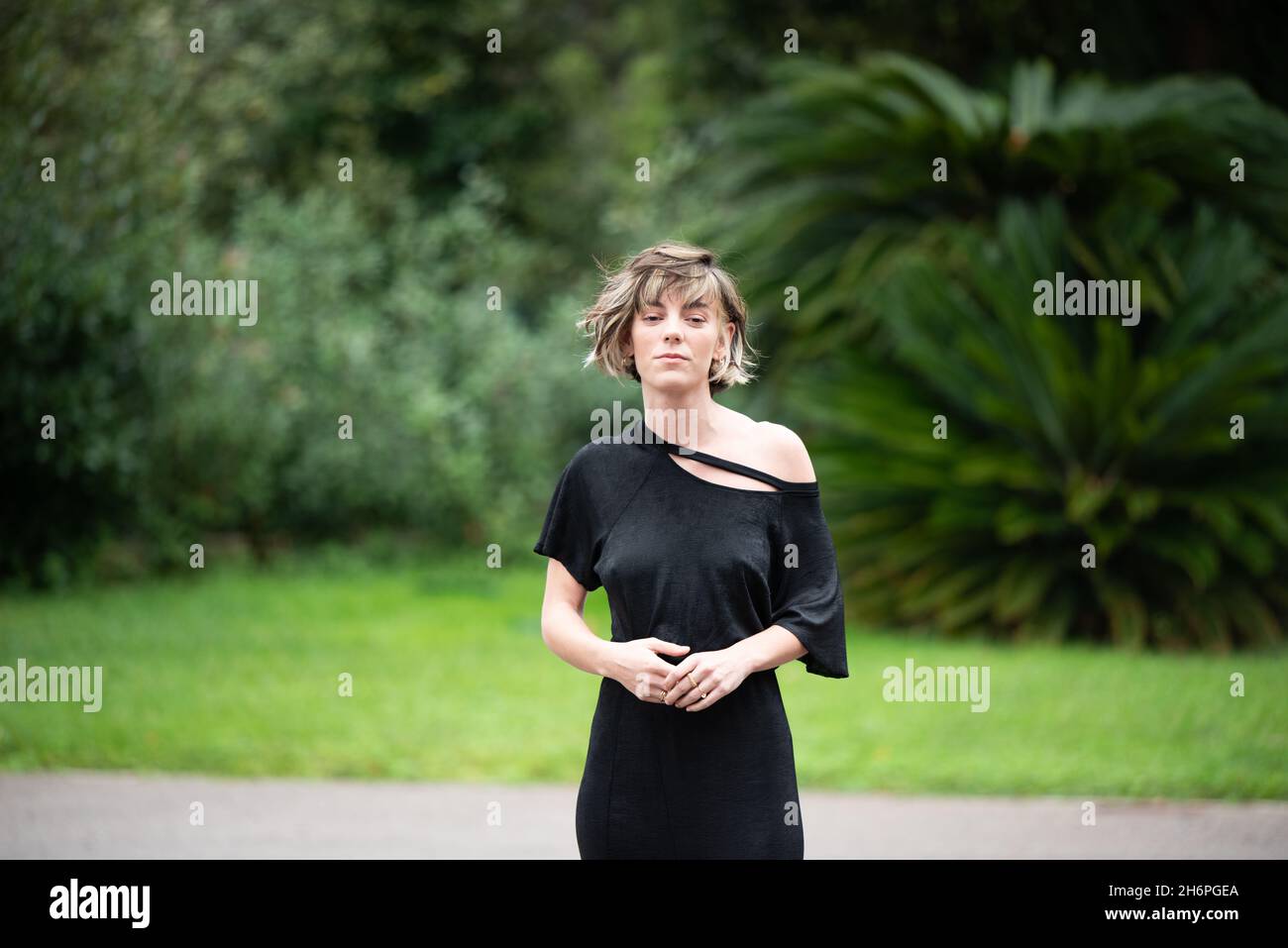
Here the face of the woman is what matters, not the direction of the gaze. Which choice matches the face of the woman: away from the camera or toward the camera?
toward the camera

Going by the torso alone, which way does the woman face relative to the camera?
toward the camera

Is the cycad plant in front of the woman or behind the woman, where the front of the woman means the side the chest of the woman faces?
behind
